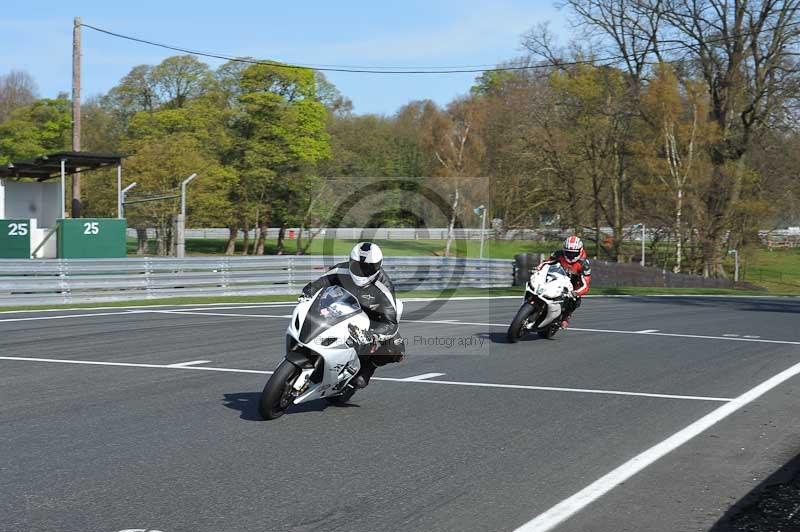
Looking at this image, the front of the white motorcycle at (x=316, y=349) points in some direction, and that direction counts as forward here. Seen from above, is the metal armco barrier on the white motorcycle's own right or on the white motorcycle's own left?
on the white motorcycle's own right

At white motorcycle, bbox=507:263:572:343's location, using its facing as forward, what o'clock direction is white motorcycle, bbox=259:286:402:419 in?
white motorcycle, bbox=259:286:402:419 is roughly at 11 o'clock from white motorcycle, bbox=507:263:572:343.

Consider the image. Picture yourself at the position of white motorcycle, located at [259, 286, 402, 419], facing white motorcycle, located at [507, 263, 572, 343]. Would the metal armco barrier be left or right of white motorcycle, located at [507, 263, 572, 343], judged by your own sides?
left

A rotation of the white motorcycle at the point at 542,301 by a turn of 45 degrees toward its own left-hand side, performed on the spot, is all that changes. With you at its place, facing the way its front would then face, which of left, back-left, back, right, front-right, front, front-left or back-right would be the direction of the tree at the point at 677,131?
back

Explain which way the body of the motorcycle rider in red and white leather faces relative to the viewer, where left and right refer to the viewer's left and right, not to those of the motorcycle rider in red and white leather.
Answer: facing the viewer and to the left of the viewer

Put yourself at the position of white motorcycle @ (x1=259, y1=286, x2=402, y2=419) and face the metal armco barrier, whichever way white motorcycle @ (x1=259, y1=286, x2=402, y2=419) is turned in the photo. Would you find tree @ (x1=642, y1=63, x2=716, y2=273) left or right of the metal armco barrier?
right

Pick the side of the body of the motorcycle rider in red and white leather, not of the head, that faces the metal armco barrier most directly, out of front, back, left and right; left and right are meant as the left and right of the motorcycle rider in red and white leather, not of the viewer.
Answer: right

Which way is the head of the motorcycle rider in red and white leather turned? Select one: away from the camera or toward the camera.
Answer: toward the camera

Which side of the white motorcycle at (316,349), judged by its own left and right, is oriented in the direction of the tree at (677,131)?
back

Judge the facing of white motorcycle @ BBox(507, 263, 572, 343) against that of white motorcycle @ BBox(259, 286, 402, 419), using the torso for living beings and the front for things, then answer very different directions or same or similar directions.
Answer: same or similar directions

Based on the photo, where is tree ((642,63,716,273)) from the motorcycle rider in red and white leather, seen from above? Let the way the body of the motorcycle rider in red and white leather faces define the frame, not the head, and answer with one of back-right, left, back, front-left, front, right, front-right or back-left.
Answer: back-right

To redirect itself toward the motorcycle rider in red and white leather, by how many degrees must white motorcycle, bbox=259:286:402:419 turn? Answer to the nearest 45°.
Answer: approximately 180°

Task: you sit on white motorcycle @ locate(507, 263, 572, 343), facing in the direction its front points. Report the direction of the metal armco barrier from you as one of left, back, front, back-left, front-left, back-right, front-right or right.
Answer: right
